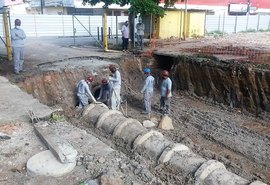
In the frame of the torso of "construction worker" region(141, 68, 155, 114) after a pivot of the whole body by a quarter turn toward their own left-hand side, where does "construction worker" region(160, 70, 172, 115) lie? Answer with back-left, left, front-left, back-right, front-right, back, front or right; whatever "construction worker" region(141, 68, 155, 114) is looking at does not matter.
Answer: left

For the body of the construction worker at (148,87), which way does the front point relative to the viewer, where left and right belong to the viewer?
facing to the left of the viewer

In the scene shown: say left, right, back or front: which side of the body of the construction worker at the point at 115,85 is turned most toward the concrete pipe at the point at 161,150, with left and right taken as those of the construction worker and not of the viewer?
left

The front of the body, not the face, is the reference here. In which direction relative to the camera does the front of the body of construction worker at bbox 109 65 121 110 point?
to the viewer's left

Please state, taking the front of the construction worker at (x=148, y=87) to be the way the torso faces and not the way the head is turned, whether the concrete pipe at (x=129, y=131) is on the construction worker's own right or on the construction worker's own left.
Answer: on the construction worker's own left

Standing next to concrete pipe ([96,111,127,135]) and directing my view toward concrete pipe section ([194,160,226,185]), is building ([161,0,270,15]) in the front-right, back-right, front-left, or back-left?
back-left

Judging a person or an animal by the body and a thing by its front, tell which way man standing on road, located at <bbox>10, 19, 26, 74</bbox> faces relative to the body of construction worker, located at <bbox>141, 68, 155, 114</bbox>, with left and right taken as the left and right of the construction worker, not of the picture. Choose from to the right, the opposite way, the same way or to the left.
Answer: to the left
